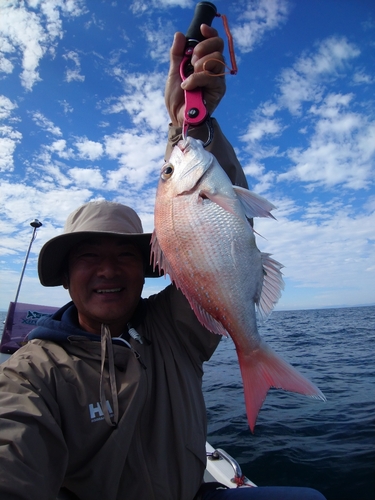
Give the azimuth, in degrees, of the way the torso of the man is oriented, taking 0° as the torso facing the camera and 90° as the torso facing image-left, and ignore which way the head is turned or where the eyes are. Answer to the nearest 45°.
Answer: approximately 0°
